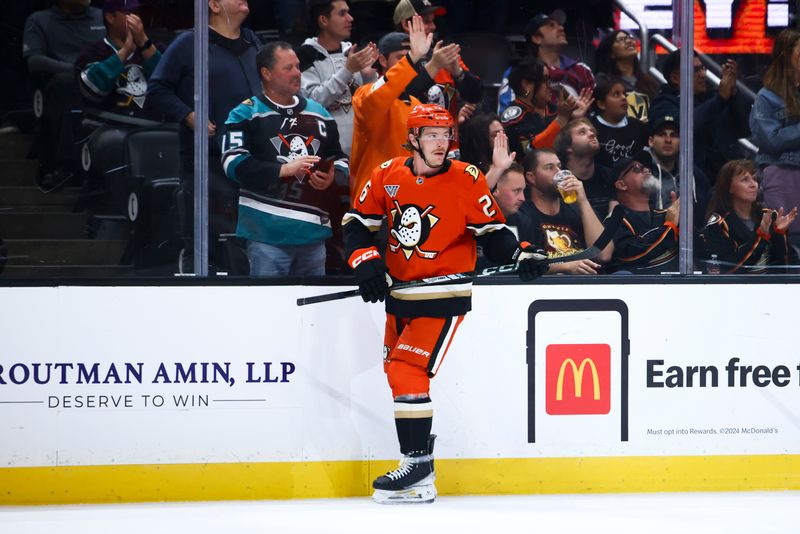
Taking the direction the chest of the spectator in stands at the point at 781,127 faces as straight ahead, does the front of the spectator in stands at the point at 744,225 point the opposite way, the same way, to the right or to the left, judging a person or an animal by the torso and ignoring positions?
the same way

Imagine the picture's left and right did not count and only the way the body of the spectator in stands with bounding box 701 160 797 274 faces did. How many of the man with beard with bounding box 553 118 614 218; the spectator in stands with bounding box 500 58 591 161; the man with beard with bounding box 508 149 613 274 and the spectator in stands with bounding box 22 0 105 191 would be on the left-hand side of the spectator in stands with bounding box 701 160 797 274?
0

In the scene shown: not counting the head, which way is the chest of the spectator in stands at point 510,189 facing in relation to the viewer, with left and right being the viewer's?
facing the viewer and to the right of the viewer

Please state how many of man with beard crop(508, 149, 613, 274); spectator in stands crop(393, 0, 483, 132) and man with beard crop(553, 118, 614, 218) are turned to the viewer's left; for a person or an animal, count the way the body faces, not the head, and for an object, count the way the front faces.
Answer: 0

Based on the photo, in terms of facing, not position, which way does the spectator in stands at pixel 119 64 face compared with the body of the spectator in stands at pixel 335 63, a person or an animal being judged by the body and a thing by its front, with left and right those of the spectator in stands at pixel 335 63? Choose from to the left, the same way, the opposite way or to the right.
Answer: the same way

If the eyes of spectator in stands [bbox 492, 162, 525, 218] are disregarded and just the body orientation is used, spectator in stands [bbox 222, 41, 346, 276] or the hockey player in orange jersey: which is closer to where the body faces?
the hockey player in orange jersey

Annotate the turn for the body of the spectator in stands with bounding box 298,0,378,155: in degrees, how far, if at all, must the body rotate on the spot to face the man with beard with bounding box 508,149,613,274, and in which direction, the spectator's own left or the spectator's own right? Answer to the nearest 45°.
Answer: approximately 45° to the spectator's own left

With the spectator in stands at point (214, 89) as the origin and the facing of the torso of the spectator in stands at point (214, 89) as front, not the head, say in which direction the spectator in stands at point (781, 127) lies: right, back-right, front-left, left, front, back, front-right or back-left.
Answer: front-left

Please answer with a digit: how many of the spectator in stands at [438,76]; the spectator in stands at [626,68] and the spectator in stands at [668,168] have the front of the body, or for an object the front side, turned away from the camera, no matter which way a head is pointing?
0

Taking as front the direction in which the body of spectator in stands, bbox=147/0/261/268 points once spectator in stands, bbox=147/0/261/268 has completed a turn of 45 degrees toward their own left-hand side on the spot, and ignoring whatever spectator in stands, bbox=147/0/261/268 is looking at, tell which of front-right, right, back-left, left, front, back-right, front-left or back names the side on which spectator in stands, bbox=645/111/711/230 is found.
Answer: front

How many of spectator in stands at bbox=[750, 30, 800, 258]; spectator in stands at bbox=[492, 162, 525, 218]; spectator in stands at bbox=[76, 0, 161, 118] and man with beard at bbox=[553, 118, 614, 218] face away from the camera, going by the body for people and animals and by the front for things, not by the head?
0

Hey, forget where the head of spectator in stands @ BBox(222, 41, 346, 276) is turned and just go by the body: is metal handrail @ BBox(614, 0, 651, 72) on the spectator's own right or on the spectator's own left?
on the spectator's own left

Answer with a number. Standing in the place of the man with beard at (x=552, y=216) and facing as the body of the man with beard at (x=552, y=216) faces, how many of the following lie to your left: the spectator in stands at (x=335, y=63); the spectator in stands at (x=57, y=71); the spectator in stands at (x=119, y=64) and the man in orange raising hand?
0

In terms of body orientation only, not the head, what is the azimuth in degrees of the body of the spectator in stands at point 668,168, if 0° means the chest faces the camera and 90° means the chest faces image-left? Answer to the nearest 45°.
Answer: approximately 0°

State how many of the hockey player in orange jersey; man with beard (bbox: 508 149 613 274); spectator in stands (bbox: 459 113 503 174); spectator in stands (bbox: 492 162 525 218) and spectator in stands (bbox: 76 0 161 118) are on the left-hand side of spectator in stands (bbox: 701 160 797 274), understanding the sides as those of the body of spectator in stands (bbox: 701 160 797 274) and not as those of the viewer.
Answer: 0

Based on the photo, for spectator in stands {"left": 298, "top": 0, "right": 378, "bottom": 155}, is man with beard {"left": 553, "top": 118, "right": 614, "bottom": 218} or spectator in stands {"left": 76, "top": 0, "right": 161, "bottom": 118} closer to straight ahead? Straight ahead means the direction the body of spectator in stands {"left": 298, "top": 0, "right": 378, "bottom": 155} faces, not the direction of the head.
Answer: the man with beard
